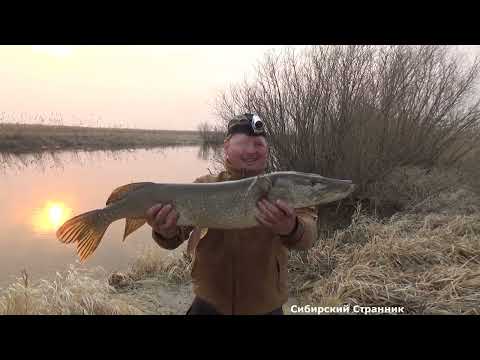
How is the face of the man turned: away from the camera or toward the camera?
toward the camera

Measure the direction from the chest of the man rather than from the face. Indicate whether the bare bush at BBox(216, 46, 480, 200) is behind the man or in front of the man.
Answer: behind

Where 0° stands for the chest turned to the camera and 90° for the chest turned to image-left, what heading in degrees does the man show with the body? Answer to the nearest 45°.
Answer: approximately 0°
